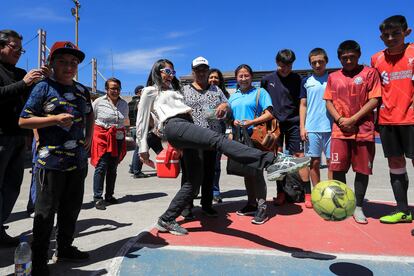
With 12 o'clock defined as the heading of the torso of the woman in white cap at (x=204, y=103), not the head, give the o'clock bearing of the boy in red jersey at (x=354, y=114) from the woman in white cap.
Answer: The boy in red jersey is roughly at 9 o'clock from the woman in white cap.

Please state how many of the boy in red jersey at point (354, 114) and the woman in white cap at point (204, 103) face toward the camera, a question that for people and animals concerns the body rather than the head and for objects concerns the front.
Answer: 2

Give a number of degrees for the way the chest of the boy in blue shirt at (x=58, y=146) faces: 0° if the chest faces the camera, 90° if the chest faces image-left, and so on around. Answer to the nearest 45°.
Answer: approximately 315°

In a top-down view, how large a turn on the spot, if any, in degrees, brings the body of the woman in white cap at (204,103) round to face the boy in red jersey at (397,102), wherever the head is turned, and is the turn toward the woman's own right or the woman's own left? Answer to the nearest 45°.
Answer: approximately 90° to the woman's own left

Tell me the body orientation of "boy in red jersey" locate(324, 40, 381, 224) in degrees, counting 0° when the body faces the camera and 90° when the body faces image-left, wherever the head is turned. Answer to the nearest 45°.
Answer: approximately 0°

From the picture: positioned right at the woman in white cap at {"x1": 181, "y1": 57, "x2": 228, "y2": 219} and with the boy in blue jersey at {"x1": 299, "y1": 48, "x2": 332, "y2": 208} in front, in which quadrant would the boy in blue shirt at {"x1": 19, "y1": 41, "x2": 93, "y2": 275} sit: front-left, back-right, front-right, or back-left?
back-right

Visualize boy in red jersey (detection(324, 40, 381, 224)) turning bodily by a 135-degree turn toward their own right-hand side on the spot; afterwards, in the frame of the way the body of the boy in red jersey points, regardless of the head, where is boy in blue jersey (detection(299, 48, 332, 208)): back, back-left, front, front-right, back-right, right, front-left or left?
front
